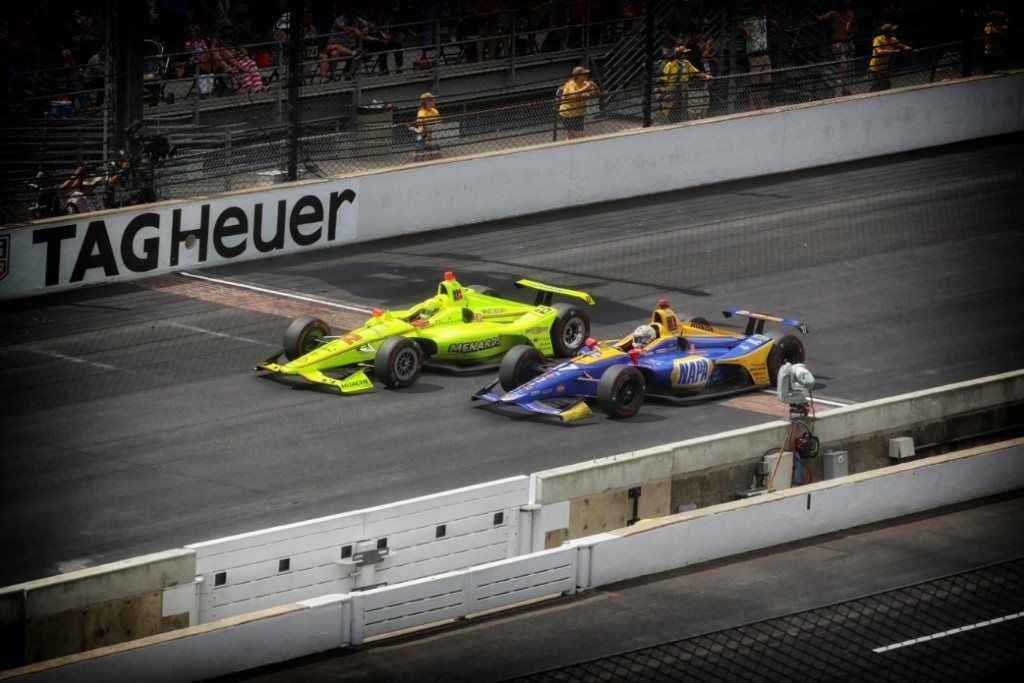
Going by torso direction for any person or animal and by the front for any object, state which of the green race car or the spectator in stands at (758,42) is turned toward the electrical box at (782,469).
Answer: the spectator in stands

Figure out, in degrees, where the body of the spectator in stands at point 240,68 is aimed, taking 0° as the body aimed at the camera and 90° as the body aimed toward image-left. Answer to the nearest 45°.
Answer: approximately 315°

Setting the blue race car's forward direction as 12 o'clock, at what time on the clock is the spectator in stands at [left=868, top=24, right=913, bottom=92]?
The spectator in stands is roughly at 5 o'clock from the blue race car.

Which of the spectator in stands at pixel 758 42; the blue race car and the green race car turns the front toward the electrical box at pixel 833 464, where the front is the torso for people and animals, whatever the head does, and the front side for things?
the spectator in stands

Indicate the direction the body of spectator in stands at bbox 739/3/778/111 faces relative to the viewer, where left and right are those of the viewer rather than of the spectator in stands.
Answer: facing the viewer

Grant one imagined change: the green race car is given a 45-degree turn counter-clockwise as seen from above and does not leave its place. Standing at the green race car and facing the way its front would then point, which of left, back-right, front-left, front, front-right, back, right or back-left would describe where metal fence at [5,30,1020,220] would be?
back

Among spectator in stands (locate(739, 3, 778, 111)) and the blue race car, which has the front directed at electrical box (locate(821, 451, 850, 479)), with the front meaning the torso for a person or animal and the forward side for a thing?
the spectator in stands

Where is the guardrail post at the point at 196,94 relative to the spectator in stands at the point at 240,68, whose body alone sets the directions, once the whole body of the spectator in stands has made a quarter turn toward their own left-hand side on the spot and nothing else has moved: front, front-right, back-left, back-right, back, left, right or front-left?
back

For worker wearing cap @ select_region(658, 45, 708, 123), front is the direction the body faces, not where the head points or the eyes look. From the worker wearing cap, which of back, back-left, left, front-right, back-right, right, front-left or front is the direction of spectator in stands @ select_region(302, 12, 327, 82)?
back-right

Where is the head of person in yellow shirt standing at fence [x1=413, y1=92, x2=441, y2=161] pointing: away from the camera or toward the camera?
toward the camera

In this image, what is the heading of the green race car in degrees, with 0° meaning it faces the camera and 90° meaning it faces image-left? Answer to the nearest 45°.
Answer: approximately 45°

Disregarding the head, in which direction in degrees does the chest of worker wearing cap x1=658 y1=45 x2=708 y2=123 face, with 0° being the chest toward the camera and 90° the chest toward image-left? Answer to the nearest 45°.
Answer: approximately 315°

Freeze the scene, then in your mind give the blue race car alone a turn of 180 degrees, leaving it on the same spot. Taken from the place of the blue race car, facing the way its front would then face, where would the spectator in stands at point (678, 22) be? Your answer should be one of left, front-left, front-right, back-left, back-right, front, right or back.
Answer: front-left

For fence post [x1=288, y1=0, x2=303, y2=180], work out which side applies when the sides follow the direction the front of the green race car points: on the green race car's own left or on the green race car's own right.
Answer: on the green race car's own right

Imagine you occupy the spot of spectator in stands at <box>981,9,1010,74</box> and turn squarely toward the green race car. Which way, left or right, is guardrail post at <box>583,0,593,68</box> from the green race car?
right

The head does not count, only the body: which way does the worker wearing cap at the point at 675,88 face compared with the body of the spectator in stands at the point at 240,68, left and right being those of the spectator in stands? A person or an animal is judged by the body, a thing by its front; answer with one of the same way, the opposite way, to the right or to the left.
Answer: the same way

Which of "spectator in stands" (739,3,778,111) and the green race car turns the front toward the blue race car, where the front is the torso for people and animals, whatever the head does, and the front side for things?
the spectator in stands
